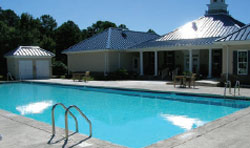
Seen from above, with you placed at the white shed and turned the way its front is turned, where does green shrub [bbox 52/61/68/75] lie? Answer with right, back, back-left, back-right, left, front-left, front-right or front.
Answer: back-left

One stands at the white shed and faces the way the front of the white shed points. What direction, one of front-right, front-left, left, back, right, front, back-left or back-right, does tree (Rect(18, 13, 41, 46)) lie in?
back

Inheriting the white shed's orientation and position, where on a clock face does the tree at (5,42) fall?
The tree is roughly at 5 o'clock from the white shed.

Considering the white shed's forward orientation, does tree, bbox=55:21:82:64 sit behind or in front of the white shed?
behind

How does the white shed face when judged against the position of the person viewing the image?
facing the viewer

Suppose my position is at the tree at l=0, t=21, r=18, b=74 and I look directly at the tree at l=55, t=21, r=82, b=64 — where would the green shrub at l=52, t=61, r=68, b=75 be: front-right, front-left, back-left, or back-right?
front-right
